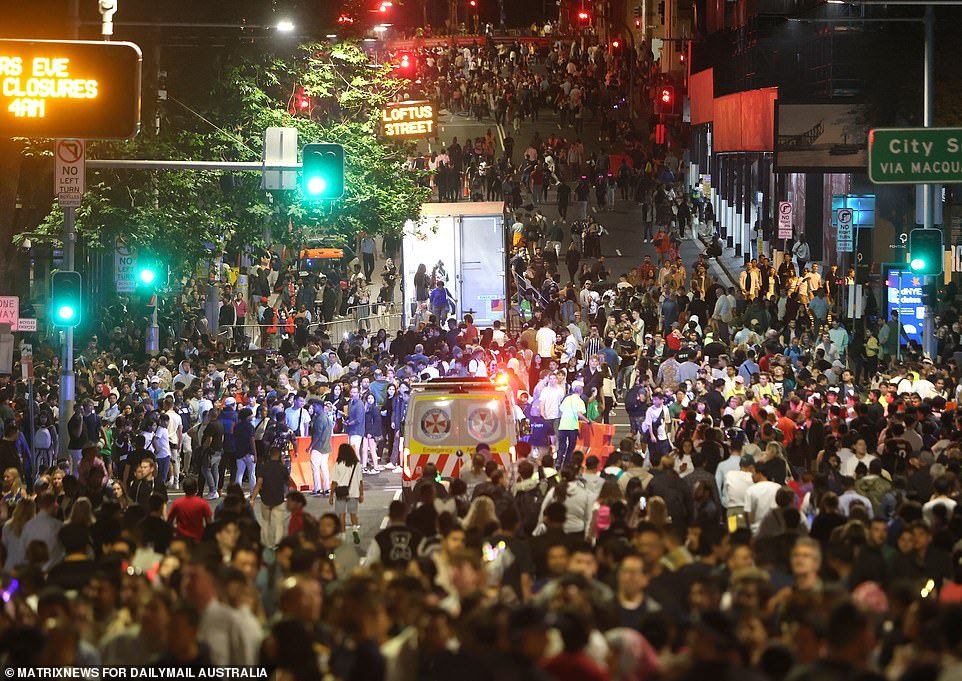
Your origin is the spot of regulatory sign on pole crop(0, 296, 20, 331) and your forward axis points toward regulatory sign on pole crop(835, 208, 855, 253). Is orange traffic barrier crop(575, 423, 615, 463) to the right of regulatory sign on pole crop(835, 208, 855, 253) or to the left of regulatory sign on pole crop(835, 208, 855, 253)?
right

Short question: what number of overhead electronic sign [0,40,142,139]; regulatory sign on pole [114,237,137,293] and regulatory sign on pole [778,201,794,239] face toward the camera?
3

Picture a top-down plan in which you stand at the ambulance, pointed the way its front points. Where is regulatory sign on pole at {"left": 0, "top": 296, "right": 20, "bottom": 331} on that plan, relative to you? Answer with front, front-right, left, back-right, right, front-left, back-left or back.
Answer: front-left

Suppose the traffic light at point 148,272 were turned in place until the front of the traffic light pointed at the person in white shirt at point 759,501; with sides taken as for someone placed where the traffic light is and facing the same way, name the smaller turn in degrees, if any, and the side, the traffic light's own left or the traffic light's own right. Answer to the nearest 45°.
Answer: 0° — it already faces them

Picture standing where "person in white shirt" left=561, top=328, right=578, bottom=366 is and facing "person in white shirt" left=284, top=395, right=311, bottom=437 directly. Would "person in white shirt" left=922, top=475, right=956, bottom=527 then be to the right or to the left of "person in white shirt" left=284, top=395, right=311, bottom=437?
left

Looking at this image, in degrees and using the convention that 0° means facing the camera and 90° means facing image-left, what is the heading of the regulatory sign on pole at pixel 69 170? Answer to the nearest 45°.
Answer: approximately 0°

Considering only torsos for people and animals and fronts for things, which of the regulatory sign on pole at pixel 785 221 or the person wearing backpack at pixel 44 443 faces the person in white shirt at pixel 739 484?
the regulatory sign on pole

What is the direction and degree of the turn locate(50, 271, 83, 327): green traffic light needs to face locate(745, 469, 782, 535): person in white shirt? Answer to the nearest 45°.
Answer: approximately 45° to its left

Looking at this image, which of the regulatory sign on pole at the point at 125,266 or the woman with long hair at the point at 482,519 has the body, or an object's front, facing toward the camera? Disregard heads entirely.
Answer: the regulatory sign on pole

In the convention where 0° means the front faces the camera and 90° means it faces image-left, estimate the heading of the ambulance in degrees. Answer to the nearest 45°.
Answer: approximately 180°

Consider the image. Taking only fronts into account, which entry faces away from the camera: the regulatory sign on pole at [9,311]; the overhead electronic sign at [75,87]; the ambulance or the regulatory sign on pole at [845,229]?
the ambulance

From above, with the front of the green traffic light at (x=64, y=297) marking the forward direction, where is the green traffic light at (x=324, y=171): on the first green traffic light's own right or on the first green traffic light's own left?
on the first green traffic light's own left

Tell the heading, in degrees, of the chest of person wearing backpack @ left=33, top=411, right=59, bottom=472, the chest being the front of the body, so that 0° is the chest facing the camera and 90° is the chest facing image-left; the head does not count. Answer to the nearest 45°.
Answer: approximately 180°

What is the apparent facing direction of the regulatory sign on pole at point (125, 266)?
toward the camera

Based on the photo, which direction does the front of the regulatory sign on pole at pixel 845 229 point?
toward the camera

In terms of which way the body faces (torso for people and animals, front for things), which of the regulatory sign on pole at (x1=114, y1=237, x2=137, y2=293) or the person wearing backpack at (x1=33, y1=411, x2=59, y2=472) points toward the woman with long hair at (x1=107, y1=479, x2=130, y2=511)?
the regulatory sign on pole
